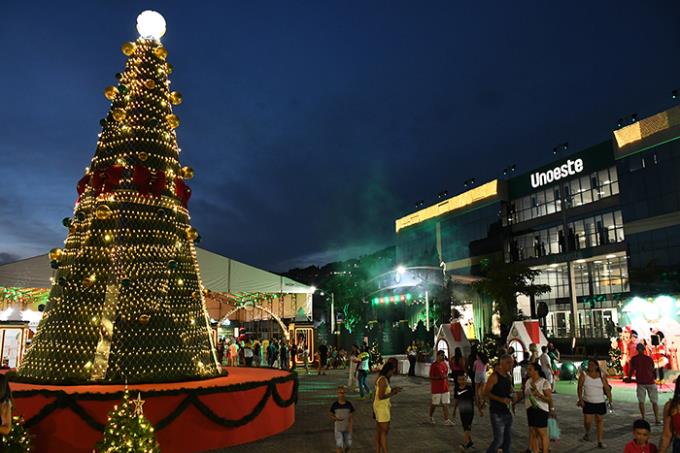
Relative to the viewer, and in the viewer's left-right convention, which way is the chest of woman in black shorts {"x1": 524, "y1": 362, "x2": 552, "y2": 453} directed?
facing the viewer and to the left of the viewer

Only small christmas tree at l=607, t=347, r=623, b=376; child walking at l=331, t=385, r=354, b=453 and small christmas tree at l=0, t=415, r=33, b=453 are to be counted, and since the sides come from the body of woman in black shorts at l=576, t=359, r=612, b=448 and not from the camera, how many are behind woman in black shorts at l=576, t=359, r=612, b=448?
1

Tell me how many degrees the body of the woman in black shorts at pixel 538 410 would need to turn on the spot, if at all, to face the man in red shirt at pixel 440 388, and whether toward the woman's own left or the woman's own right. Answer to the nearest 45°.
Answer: approximately 90° to the woman's own right

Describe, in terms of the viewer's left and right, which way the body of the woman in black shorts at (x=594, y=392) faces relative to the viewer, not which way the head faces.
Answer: facing the viewer

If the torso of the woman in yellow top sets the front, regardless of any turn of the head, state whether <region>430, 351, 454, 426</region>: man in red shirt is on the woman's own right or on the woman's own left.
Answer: on the woman's own left

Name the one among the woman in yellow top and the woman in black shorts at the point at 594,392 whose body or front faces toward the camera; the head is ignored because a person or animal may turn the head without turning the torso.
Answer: the woman in black shorts
